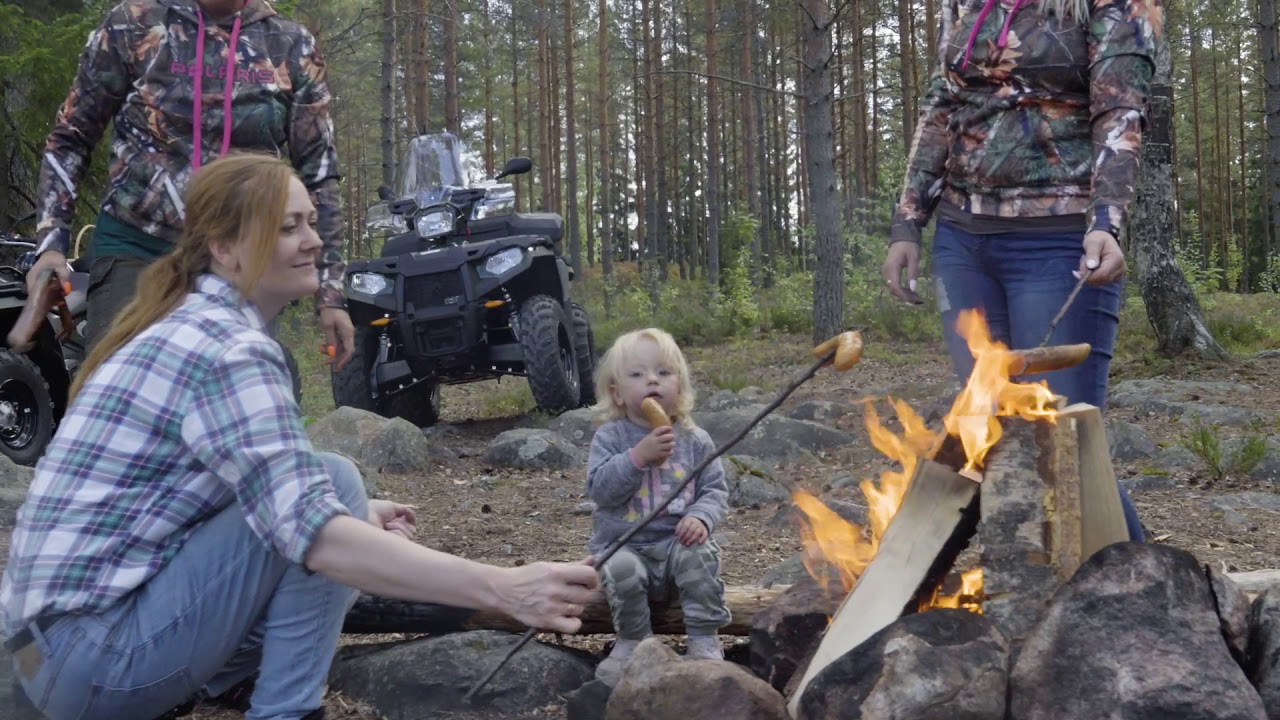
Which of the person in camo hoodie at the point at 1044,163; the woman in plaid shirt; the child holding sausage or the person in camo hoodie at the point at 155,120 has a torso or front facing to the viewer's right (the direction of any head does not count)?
the woman in plaid shirt

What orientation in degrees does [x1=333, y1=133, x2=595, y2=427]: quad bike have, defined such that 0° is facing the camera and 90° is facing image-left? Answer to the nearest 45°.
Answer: approximately 45°

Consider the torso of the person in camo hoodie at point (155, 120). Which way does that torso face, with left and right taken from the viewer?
facing the viewer

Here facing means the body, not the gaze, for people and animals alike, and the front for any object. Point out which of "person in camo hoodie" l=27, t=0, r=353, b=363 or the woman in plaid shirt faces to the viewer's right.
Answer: the woman in plaid shirt

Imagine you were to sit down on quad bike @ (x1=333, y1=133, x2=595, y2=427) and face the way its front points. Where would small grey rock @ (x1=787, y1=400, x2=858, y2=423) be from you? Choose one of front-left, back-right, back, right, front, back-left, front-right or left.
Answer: back-left

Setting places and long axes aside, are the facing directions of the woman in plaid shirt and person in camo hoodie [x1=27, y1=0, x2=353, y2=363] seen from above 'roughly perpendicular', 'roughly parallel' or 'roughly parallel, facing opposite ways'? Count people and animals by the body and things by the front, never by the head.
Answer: roughly perpendicular

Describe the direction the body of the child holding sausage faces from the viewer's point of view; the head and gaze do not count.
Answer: toward the camera

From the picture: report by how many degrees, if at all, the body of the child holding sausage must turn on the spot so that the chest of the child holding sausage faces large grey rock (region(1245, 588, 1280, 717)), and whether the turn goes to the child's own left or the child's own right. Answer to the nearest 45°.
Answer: approximately 45° to the child's own left

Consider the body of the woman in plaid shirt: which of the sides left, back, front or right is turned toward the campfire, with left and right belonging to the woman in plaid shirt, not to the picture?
front
